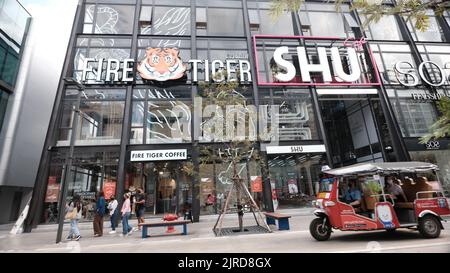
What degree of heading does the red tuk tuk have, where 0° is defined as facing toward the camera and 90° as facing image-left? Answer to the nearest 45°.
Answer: approximately 90°

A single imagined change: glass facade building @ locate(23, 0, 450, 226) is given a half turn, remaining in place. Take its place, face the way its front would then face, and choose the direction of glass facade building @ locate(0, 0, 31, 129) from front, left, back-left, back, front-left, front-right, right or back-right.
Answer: left

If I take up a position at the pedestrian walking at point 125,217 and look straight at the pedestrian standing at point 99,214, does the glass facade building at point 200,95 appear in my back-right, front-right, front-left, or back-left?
back-right

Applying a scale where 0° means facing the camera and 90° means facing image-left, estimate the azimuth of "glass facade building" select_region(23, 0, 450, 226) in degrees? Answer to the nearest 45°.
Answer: approximately 0°

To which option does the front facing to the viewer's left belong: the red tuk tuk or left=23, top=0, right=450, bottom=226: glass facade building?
the red tuk tuk

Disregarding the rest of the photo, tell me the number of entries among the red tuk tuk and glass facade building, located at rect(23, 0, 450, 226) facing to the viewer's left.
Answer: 1

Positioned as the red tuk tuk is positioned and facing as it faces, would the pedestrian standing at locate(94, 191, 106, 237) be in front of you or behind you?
in front

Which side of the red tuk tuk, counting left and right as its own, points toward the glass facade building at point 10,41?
front
